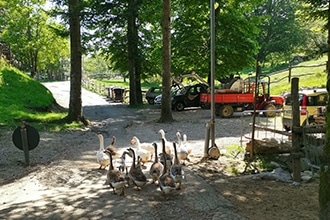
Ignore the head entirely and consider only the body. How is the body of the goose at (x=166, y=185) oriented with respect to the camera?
away from the camera

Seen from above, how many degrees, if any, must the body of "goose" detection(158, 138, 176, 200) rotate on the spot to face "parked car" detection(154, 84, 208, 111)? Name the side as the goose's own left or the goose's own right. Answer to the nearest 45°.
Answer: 0° — it already faces it

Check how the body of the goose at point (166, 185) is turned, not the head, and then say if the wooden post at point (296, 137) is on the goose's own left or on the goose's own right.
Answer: on the goose's own right
